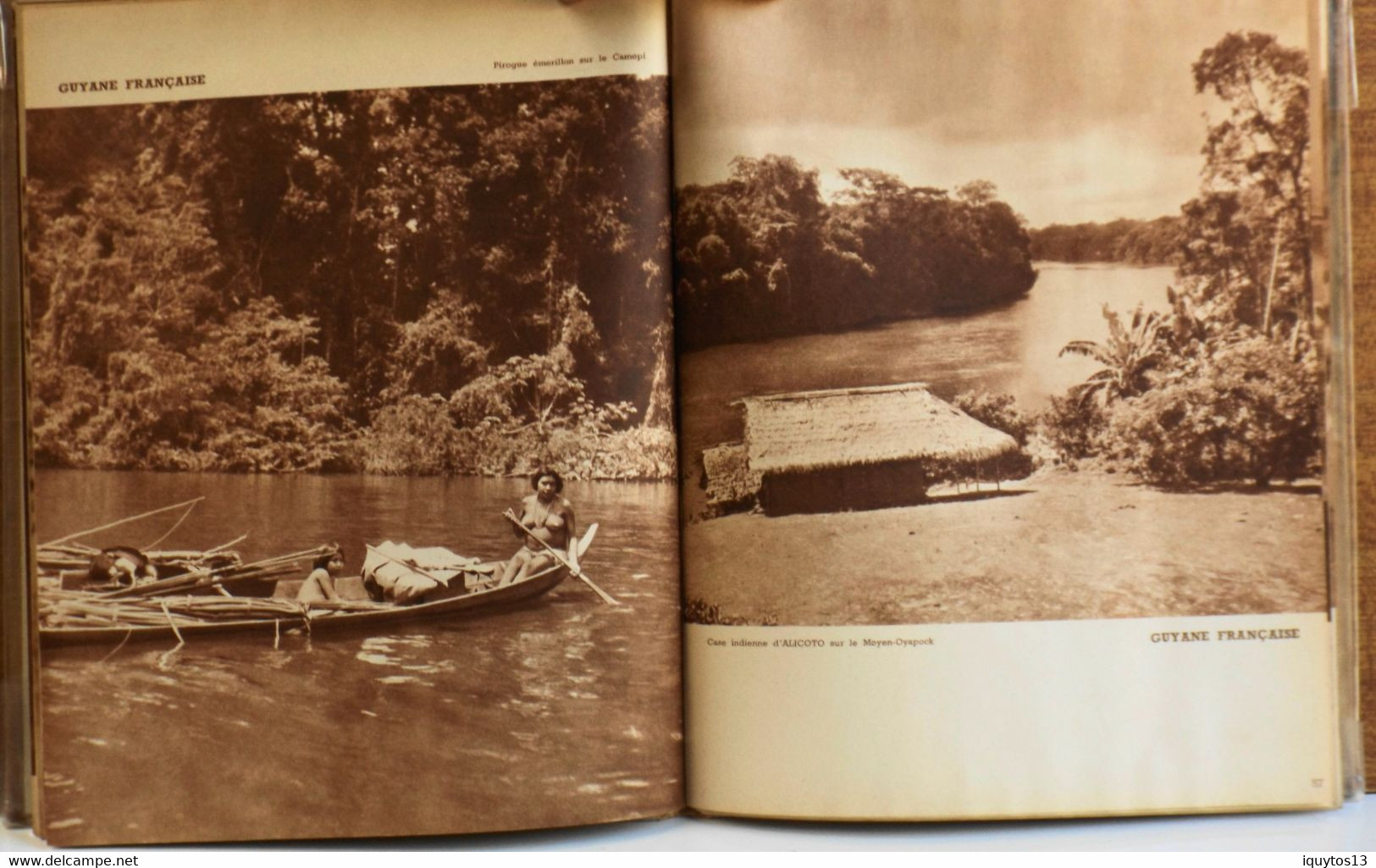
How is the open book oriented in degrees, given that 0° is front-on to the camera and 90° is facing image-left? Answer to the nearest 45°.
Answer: approximately 0°
